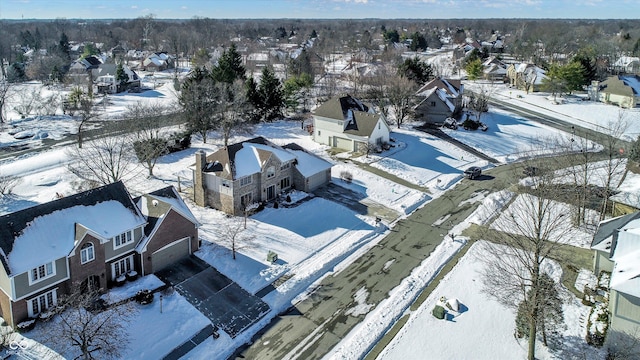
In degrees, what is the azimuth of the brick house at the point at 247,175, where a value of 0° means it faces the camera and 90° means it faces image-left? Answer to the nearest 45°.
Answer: approximately 315°

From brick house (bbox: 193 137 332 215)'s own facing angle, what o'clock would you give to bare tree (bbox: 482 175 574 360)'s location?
The bare tree is roughly at 12 o'clock from the brick house.

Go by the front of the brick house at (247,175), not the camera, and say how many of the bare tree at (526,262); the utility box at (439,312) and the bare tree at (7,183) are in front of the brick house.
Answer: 2

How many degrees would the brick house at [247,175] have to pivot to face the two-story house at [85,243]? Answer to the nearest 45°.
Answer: approximately 90° to its right

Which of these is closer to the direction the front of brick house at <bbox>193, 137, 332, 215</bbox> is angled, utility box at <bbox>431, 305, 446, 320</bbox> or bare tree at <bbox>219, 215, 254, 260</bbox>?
the utility box

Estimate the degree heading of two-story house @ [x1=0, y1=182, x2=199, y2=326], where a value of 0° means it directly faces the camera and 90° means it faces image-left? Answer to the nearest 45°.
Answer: approximately 315°

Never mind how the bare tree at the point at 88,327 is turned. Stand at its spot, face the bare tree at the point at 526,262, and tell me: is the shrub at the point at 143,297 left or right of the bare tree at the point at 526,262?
left

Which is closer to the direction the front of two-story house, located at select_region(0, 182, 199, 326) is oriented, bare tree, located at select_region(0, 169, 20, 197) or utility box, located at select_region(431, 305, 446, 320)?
the utility box
